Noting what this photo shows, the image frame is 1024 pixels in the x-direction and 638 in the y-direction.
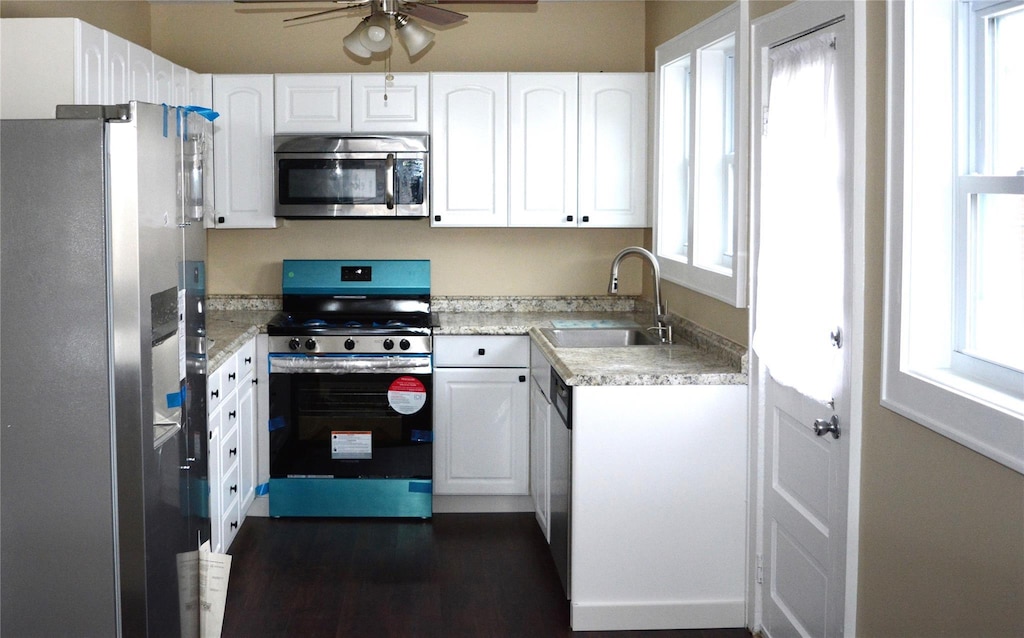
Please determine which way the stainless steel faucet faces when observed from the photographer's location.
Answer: facing to the left of the viewer

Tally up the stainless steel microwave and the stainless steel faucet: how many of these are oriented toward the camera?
1

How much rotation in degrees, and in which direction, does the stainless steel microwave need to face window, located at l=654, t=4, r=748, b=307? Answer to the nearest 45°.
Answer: approximately 45° to its left

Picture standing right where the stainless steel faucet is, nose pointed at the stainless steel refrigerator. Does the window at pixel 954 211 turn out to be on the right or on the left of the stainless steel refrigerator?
left

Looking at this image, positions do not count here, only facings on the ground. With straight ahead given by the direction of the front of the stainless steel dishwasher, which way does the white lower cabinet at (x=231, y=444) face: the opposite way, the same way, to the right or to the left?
the opposite way

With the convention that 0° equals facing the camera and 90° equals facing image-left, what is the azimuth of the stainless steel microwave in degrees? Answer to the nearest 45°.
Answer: approximately 0°

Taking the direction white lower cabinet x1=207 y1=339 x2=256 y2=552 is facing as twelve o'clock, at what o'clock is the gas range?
The gas range is roughly at 10 o'clock from the white lower cabinet.

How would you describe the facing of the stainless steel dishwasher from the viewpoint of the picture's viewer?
facing to the left of the viewer

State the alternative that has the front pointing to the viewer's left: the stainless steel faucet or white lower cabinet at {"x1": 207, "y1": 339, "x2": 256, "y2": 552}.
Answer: the stainless steel faucet

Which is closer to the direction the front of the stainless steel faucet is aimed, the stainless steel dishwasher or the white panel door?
the stainless steel dishwasher

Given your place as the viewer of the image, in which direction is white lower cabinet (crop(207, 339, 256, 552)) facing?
facing to the right of the viewer

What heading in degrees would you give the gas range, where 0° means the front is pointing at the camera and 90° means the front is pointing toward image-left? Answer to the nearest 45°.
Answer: approximately 0°
